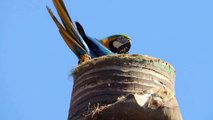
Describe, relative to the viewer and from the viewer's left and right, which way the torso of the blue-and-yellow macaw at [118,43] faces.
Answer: facing to the right of the viewer
